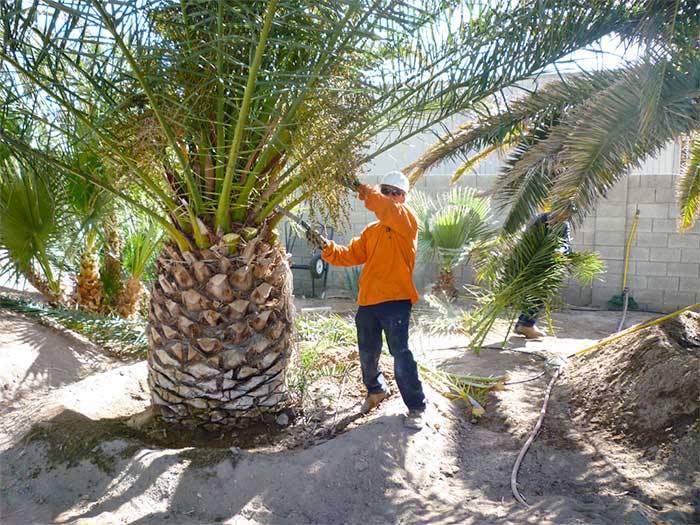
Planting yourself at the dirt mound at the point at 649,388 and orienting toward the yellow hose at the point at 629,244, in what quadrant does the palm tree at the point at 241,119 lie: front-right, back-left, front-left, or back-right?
back-left

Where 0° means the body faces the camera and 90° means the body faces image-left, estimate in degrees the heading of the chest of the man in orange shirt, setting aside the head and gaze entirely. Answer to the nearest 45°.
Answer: approximately 45°

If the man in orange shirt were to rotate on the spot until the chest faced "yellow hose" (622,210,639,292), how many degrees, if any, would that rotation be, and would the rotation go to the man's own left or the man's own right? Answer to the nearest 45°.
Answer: approximately 180°

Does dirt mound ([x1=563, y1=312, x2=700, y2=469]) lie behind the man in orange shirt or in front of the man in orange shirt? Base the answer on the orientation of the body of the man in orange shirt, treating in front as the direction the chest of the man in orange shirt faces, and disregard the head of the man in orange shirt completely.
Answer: behind

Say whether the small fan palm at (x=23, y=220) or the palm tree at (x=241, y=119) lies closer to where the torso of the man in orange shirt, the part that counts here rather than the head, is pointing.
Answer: the palm tree
